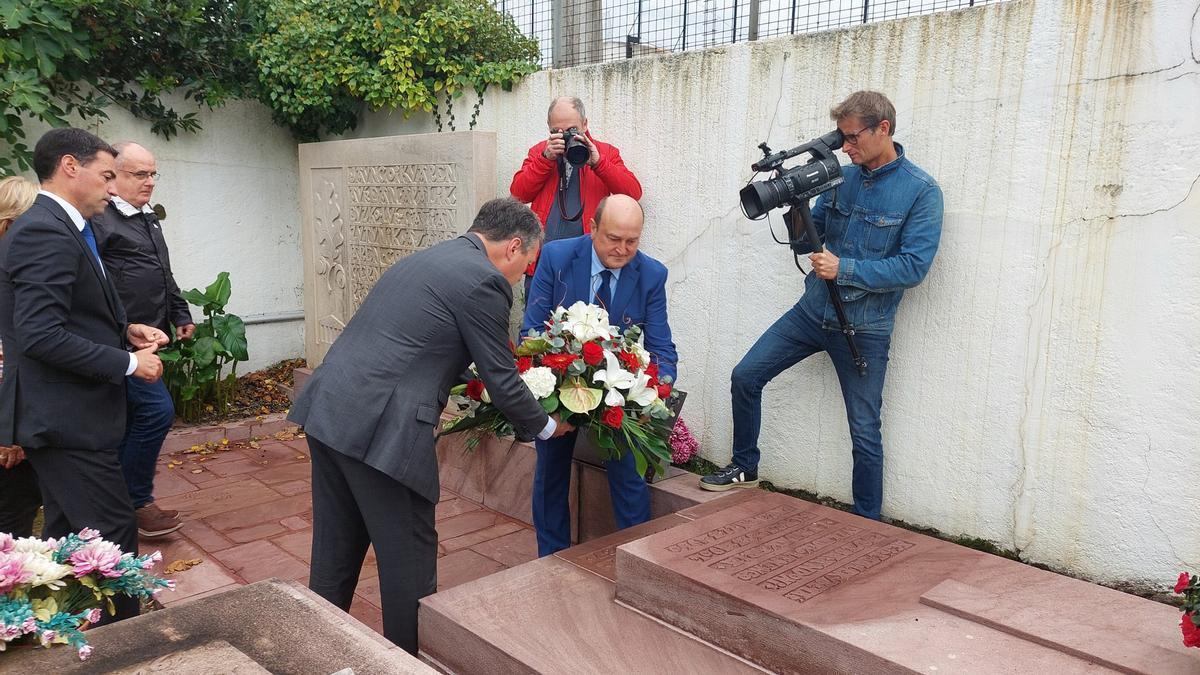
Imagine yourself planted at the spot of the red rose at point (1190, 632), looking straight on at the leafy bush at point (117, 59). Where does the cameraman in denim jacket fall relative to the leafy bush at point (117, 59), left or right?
right

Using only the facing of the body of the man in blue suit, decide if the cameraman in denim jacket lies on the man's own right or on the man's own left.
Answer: on the man's own left

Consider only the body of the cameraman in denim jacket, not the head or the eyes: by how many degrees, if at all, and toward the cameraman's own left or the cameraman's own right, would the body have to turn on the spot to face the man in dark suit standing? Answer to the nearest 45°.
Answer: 0° — they already face them

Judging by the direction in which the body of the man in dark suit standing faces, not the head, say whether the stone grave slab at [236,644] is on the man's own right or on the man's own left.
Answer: on the man's own right

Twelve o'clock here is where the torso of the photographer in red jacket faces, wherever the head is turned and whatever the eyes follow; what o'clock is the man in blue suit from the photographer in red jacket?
The man in blue suit is roughly at 12 o'clock from the photographer in red jacket.

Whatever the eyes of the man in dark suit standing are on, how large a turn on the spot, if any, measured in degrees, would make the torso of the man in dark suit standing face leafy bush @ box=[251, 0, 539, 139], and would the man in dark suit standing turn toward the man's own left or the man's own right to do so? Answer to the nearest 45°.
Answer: approximately 45° to the man's own left

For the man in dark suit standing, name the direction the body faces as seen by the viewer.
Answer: to the viewer's right

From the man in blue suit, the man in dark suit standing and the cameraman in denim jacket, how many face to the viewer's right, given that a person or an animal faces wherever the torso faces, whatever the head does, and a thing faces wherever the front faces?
1

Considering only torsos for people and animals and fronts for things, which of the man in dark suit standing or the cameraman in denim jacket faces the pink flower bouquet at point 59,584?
the cameraman in denim jacket

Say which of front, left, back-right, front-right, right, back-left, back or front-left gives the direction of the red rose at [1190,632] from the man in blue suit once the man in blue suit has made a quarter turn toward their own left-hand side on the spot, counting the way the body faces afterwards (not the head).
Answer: front-right

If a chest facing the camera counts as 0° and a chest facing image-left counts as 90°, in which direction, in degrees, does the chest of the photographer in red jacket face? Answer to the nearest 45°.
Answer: approximately 0°
